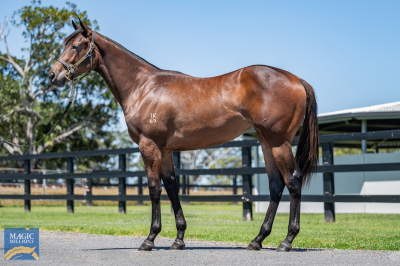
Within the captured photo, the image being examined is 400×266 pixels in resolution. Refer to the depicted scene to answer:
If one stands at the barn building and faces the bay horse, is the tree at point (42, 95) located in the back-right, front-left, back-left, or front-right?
back-right

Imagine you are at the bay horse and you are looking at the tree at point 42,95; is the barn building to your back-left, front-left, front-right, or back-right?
front-right

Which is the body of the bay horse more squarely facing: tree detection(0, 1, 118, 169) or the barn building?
the tree

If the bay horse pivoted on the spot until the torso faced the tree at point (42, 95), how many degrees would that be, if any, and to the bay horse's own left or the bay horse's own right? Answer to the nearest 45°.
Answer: approximately 90° to the bay horse's own right

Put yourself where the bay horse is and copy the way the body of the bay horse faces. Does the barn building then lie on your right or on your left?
on your right

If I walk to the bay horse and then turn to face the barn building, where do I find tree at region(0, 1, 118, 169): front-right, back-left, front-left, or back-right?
front-left

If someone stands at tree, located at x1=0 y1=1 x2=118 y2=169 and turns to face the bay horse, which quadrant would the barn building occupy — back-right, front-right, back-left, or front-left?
front-left

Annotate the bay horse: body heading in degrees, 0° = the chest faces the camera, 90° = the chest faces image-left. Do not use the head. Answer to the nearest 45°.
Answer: approximately 90°
